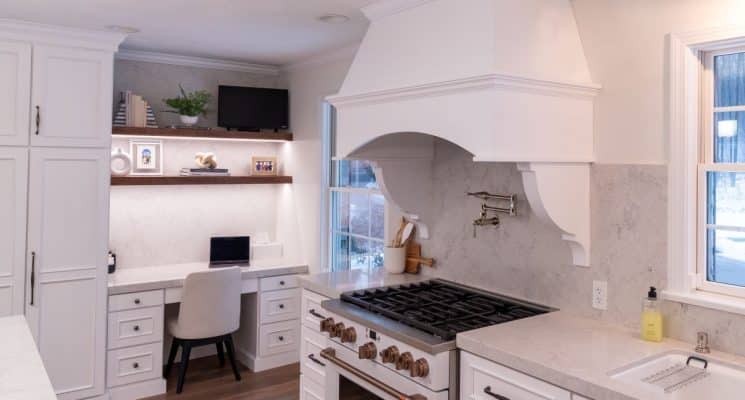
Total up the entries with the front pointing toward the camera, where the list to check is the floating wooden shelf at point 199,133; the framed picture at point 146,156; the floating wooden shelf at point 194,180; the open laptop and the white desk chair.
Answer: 4

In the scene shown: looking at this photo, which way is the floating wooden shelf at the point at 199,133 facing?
toward the camera

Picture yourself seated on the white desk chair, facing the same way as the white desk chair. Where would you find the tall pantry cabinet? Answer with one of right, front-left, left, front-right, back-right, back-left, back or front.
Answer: front-left

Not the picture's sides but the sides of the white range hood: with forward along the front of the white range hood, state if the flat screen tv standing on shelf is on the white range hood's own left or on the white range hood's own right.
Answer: on the white range hood's own right

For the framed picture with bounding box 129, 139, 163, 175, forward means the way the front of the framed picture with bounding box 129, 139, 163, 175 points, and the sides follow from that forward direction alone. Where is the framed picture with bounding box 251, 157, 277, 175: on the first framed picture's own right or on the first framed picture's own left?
on the first framed picture's own left

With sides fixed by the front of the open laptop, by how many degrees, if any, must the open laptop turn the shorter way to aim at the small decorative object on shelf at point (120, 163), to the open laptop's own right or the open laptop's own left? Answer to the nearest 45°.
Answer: approximately 90° to the open laptop's own right

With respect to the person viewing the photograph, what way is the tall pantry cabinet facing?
facing the viewer

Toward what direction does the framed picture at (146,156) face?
toward the camera

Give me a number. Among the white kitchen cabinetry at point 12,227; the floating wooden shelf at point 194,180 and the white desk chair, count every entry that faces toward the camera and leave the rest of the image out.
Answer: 2

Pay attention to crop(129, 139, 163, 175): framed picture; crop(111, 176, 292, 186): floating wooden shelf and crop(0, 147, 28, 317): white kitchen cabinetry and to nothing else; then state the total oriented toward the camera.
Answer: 3

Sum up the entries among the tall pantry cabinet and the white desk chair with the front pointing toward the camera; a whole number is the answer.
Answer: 1

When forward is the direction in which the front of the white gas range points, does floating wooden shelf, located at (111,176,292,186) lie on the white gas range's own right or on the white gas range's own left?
on the white gas range's own right
